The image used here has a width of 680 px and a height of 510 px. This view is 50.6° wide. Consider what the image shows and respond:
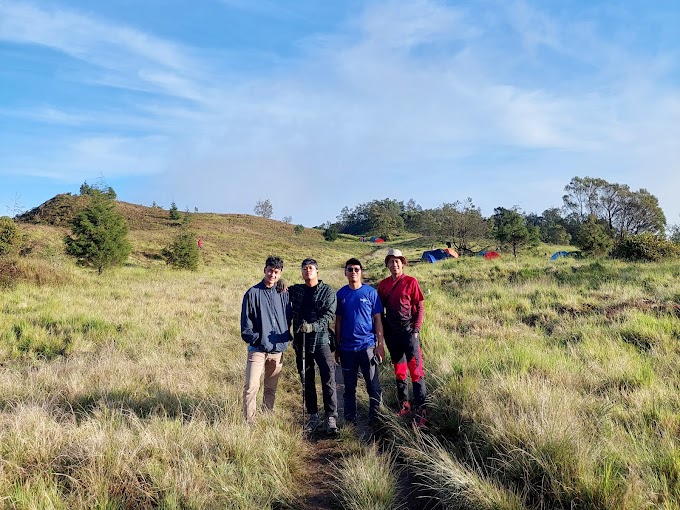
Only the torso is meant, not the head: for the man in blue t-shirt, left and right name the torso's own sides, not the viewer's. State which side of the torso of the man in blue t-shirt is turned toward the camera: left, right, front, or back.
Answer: front

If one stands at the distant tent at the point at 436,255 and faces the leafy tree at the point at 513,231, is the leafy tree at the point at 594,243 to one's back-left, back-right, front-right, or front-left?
front-right

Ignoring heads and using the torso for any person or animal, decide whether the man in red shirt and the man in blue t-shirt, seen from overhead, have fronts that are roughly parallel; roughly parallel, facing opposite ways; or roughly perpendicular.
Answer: roughly parallel

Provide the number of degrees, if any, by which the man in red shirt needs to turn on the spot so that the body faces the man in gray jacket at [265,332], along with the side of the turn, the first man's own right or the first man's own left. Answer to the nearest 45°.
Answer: approximately 90° to the first man's own right

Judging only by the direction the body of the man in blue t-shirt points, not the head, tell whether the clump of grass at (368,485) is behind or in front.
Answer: in front

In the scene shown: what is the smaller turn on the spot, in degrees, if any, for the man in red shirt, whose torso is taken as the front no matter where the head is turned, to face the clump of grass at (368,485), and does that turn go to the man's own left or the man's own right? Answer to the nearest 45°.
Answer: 0° — they already face it

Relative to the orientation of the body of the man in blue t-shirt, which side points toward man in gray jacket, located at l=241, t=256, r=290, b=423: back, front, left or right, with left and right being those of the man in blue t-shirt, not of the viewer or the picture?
right

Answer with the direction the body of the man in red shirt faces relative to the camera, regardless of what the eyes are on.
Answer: toward the camera

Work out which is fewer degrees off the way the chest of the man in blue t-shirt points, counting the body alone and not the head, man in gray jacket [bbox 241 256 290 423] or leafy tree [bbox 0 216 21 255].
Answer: the man in gray jacket

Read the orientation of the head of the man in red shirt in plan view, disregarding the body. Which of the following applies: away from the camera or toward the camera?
toward the camera

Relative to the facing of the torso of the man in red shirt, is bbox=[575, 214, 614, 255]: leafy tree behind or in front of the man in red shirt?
behind

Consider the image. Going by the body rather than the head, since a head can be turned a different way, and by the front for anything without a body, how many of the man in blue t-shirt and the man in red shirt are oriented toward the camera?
2
